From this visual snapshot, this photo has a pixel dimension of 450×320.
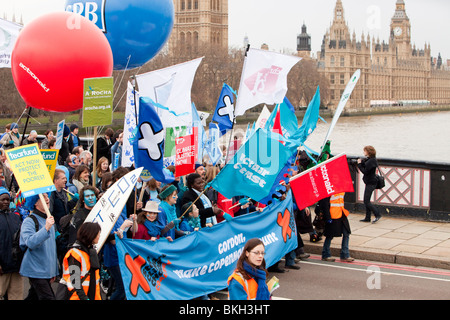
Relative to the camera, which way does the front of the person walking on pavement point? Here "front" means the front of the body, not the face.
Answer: to the viewer's left

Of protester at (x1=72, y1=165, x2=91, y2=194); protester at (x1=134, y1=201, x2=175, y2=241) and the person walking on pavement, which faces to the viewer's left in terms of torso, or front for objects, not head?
the person walking on pavement

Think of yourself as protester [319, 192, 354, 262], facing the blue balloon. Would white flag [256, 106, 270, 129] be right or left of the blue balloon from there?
right

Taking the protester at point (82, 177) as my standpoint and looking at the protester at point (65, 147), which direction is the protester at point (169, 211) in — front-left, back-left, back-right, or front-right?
back-right

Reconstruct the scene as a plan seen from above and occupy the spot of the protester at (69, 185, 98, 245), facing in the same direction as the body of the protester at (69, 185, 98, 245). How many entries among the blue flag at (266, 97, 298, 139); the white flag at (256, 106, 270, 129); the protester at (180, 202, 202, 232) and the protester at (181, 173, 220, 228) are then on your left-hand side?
4

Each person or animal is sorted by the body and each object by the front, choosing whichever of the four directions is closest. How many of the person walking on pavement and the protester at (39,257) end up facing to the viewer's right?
1

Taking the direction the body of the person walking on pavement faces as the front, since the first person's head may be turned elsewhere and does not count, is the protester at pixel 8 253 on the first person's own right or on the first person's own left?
on the first person's own left

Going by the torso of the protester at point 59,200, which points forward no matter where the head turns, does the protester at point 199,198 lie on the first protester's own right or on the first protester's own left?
on the first protester's own left

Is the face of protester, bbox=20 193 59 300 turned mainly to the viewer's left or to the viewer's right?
to the viewer's right

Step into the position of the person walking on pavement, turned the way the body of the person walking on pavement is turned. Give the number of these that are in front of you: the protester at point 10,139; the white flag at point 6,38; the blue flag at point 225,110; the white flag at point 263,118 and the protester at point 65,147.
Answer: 5

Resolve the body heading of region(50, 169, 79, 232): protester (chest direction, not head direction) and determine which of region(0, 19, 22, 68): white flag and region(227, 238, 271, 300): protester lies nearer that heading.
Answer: the protester

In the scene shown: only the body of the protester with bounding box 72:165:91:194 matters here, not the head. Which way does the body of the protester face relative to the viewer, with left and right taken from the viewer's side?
facing the viewer and to the right of the viewer

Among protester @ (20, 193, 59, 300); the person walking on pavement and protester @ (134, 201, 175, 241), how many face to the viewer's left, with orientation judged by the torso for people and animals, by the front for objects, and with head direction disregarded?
1

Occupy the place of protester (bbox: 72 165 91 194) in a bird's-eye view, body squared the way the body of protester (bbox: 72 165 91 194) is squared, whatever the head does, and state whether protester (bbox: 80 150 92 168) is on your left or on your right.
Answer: on your left
